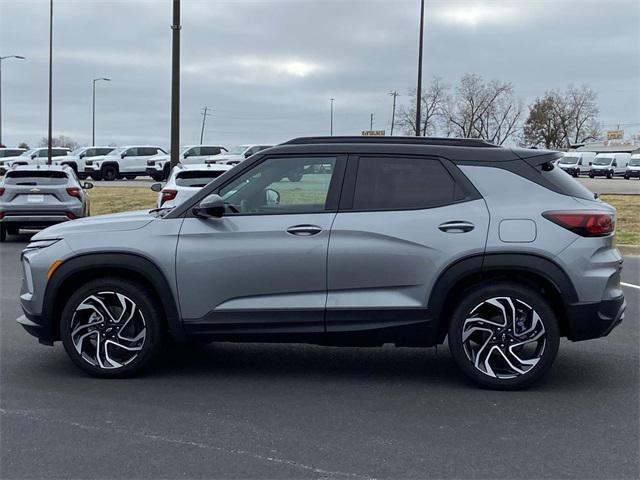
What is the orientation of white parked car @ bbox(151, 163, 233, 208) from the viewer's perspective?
away from the camera

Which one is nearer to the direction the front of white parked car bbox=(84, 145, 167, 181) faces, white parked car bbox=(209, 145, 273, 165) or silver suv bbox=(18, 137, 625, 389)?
the silver suv

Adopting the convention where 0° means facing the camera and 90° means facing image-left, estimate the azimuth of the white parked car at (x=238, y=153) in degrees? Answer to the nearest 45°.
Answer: approximately 45°

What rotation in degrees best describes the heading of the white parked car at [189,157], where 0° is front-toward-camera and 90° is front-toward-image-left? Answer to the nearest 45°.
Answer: approximately 45°

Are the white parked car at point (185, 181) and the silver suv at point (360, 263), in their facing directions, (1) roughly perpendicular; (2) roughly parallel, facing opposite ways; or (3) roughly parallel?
roughly perpendicular

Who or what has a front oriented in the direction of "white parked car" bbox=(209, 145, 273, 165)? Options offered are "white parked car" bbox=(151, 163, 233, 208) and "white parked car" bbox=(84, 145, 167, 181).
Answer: "white parked car" bbox=(151, 163, 233, 208)

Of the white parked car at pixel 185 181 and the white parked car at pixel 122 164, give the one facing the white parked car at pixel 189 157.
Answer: the white parked car at pixel 185 181

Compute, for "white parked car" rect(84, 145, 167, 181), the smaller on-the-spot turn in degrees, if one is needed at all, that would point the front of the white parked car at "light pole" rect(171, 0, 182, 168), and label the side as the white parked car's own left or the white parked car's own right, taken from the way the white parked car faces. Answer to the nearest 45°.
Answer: approximately 45° to the white parked car's own left

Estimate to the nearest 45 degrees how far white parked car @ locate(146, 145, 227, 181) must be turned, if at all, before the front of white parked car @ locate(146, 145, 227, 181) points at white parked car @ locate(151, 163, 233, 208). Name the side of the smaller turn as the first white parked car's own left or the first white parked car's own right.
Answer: approximately 45° to the first white parked car's own left

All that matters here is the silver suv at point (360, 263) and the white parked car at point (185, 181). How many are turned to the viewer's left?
1

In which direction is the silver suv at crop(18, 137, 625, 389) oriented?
to the viewer's left
